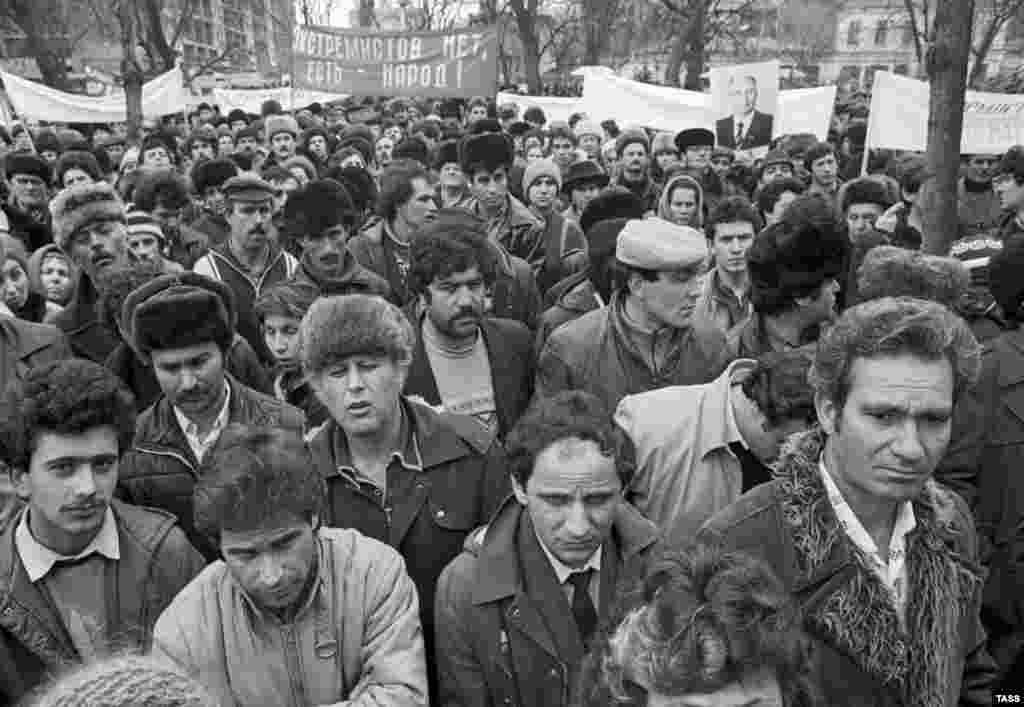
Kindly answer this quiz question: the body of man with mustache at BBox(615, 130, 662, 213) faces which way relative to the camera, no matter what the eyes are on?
toward the camera

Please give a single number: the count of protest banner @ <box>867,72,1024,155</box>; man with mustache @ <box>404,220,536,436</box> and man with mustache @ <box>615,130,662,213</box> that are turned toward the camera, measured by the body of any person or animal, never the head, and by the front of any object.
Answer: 3

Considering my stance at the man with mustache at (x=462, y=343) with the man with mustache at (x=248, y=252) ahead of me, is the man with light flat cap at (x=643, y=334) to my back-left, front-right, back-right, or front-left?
back-right

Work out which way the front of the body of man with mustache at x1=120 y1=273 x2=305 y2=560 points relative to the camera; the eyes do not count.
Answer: toward the camera

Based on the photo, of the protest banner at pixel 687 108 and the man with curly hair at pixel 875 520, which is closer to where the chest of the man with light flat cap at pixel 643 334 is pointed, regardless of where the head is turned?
the man with curly hair

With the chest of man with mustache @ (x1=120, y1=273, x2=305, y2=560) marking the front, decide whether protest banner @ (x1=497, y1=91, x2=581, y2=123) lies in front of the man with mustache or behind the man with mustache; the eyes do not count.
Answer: behind

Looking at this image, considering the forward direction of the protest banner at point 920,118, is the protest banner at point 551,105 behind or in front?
behind

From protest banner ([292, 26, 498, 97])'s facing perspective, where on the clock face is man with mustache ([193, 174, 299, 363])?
The man with mustache is roughly at 12 o'clock from the protest banner.

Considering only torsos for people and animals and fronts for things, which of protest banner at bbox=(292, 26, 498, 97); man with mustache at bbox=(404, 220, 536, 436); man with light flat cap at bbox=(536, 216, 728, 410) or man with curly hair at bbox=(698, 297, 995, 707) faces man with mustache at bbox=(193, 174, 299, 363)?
the protest banner

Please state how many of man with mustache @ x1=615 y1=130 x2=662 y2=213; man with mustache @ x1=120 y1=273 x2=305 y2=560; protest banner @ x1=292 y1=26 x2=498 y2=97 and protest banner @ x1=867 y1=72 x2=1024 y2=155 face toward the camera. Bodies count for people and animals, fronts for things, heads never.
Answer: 4

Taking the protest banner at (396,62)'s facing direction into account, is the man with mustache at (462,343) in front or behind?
in front

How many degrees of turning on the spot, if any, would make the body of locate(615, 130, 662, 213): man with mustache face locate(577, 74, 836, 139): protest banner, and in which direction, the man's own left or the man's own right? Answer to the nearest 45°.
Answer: approximately 180°

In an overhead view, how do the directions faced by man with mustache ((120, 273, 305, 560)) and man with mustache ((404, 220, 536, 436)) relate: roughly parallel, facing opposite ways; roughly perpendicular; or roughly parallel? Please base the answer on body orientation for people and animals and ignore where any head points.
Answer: roughly parallel

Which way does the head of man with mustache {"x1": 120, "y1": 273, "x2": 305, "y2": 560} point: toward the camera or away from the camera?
toward the camera

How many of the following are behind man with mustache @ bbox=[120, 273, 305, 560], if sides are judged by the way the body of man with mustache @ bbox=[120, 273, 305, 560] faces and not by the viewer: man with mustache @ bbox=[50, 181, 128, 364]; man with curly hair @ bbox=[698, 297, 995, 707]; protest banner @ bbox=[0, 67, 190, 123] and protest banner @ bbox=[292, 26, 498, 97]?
3

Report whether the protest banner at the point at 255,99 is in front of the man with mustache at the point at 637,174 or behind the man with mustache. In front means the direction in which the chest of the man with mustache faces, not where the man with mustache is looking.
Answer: behind

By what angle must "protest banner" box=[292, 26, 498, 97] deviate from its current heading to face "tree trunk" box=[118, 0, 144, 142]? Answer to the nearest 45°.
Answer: approximately 135° to its right
